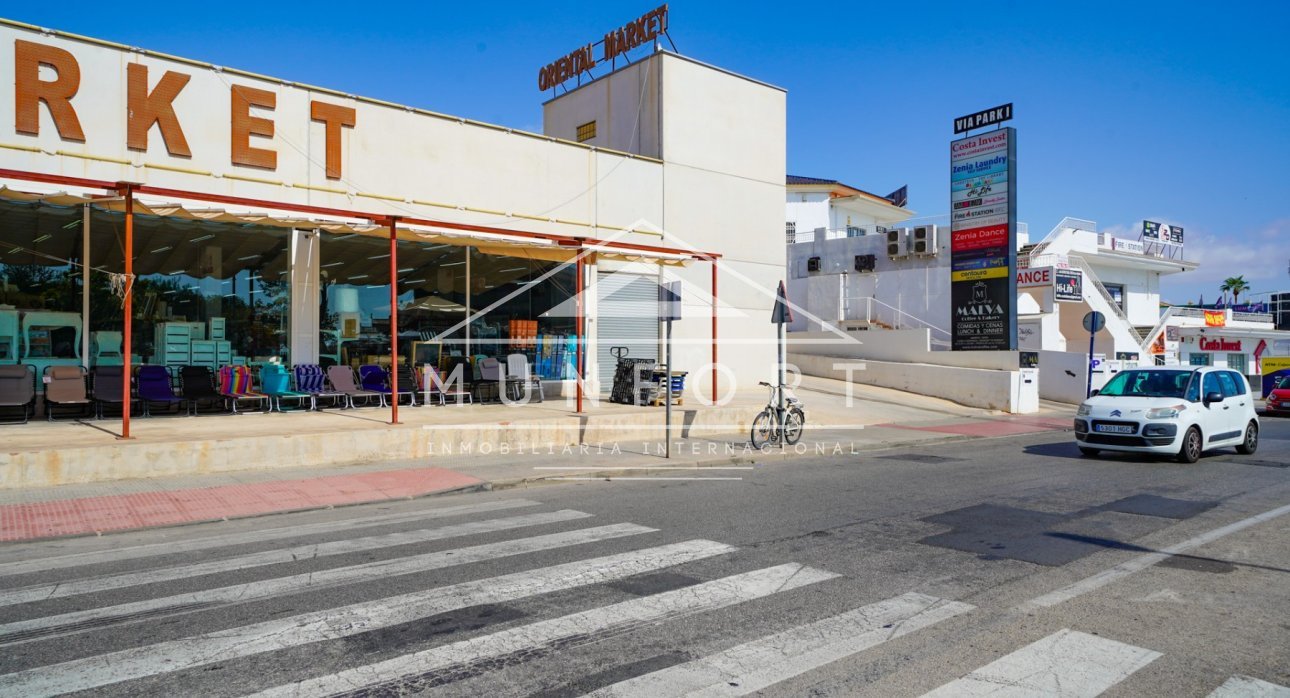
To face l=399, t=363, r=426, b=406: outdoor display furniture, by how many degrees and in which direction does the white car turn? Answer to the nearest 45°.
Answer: approximately 45° to its right

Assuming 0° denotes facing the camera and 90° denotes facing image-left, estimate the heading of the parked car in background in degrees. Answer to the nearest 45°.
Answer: approximately 45°

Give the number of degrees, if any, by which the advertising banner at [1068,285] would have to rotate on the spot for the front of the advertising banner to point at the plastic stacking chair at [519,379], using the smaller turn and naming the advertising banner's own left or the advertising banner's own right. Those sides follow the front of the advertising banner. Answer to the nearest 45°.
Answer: approximately 45° to the advertising banner's own right

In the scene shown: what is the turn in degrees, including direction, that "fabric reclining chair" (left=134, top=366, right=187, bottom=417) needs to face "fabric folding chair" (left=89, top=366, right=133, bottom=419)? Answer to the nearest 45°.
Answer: approximately 90° to its right

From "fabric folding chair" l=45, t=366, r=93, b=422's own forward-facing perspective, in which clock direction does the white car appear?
The white car is roughly at 10 o'clock from the fabric folding chair.

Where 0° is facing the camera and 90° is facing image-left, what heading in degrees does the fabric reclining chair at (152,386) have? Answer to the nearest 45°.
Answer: approximately 315°

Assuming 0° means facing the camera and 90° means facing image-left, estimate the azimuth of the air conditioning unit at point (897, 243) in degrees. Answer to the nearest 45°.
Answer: approximately 0°

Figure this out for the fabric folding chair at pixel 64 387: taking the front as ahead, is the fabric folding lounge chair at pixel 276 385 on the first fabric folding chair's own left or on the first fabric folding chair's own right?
on the first fabric folding chair's own left

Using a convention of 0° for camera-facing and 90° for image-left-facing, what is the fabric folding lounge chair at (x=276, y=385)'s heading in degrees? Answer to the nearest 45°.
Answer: approximately 315°

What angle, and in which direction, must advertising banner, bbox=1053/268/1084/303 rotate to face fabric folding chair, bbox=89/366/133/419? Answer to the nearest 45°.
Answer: approximately 45° to its right
